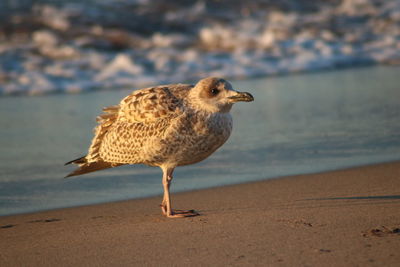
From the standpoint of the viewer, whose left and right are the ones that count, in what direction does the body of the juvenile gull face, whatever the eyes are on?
facing to the right of the viewer
